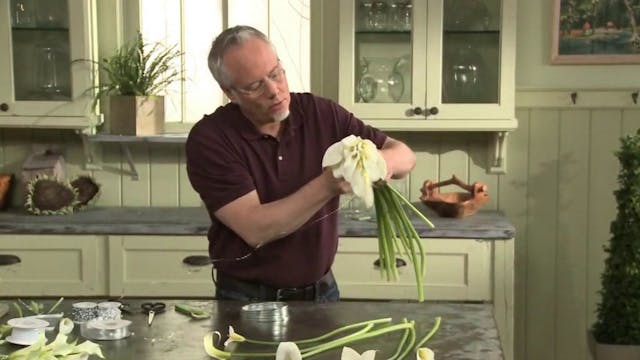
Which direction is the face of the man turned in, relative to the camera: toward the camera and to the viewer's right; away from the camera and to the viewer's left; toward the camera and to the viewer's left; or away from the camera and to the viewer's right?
toward the camera and to the viewer's right

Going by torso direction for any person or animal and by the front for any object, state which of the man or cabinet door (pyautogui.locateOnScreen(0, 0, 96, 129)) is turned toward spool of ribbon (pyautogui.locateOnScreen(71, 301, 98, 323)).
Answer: the cabinet door

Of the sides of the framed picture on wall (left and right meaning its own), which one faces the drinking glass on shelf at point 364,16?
right

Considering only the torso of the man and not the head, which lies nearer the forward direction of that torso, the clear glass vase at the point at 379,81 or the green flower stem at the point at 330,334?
the green flower stem

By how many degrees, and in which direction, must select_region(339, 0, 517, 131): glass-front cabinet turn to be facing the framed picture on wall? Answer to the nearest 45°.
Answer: approximately 90° to its left

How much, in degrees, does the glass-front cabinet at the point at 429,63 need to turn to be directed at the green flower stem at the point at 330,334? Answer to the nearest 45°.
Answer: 0° — it already faces it

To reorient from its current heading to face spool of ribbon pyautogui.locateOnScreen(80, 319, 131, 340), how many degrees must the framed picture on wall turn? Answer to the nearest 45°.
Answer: approximately 45° to its right

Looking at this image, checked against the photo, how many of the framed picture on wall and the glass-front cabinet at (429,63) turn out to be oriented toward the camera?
2

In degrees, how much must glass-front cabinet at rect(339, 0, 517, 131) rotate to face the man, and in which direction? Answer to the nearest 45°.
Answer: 0° — it already faces them

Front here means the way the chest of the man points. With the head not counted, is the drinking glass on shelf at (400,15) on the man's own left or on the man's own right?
on the man's own left
